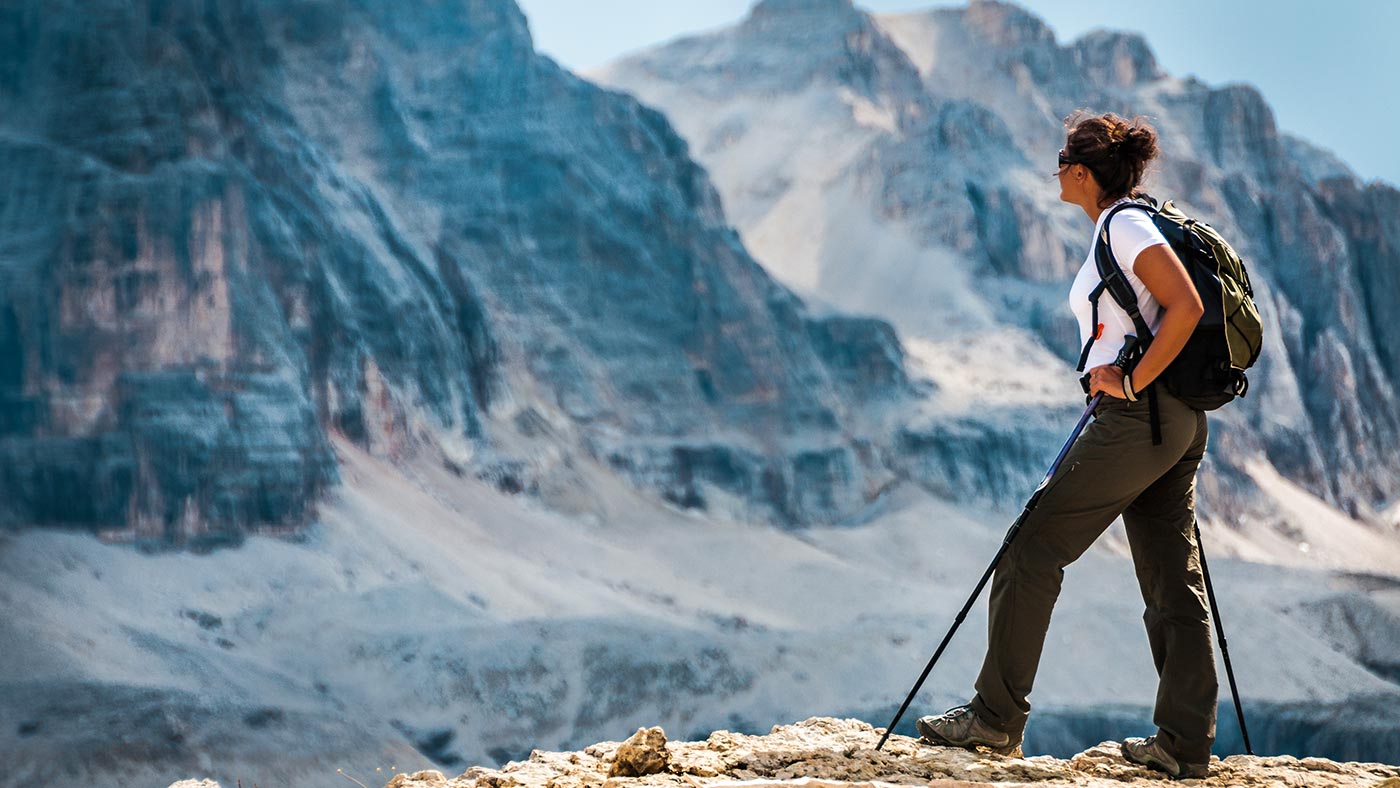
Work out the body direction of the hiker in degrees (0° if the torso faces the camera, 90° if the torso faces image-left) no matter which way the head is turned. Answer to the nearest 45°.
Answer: approximately 90°

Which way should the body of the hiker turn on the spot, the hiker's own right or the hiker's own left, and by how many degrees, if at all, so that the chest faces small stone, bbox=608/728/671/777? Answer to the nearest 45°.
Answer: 0° — they already face it
